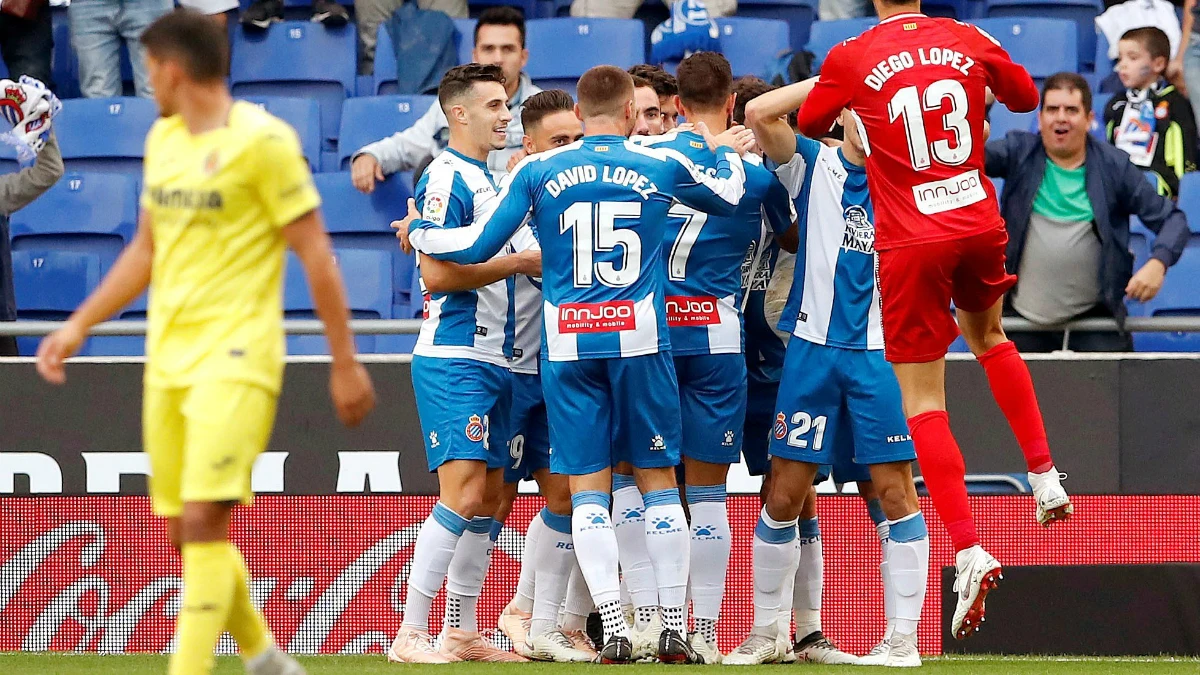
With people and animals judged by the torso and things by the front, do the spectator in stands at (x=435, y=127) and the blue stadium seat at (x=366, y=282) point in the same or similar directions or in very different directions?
same or similar directions

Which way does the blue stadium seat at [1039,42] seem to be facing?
toward the camera

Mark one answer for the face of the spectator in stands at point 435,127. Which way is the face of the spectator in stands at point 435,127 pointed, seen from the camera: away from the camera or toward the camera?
toward the camera

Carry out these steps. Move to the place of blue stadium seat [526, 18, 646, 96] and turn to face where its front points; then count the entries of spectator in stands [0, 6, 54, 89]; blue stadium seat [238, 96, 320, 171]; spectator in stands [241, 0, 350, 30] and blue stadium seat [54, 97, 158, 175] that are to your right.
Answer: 4

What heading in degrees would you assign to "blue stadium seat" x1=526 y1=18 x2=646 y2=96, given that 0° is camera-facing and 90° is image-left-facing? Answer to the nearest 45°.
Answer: approximately 0°

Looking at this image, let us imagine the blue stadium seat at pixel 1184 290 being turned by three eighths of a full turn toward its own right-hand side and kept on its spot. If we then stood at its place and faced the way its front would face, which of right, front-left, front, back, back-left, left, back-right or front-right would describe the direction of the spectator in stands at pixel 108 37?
front-left

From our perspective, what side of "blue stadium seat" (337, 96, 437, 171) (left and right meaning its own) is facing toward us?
front

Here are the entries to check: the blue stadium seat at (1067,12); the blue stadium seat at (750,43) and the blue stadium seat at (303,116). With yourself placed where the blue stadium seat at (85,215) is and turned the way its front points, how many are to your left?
3

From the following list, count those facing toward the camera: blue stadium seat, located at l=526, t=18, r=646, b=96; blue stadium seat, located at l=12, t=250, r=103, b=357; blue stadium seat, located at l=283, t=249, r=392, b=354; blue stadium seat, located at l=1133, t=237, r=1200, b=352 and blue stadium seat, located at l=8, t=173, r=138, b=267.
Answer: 5

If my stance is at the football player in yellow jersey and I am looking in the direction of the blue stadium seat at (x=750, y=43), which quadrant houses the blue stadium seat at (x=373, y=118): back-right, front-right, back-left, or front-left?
front-left

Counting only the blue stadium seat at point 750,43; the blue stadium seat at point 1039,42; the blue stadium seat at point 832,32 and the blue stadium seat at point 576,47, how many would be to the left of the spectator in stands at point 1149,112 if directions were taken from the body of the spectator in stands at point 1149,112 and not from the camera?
0

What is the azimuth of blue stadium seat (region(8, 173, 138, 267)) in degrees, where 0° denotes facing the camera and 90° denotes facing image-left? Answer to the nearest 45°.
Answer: approximately 0°

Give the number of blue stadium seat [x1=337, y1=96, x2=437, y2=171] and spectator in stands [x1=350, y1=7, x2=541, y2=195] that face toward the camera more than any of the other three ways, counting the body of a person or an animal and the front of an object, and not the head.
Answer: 2

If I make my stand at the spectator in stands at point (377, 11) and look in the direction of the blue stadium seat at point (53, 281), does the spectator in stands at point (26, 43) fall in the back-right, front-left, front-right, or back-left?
front-right

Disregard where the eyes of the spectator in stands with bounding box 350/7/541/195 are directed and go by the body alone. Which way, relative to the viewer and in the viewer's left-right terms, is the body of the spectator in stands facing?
facing the viewer

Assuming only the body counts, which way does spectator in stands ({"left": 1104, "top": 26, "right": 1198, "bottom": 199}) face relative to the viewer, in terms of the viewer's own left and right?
facing the viewer and to the left of the viewer

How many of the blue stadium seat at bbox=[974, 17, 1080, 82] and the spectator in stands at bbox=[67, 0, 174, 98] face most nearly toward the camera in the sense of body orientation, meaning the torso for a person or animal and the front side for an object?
2

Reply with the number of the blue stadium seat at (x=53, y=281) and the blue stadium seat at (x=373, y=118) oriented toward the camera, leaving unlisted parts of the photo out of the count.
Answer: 2

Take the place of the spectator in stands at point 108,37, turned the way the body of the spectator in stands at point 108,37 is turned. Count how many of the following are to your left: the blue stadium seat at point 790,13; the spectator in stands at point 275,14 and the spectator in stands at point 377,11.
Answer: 3

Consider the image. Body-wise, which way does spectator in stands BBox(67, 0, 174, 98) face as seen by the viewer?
toward the camera
